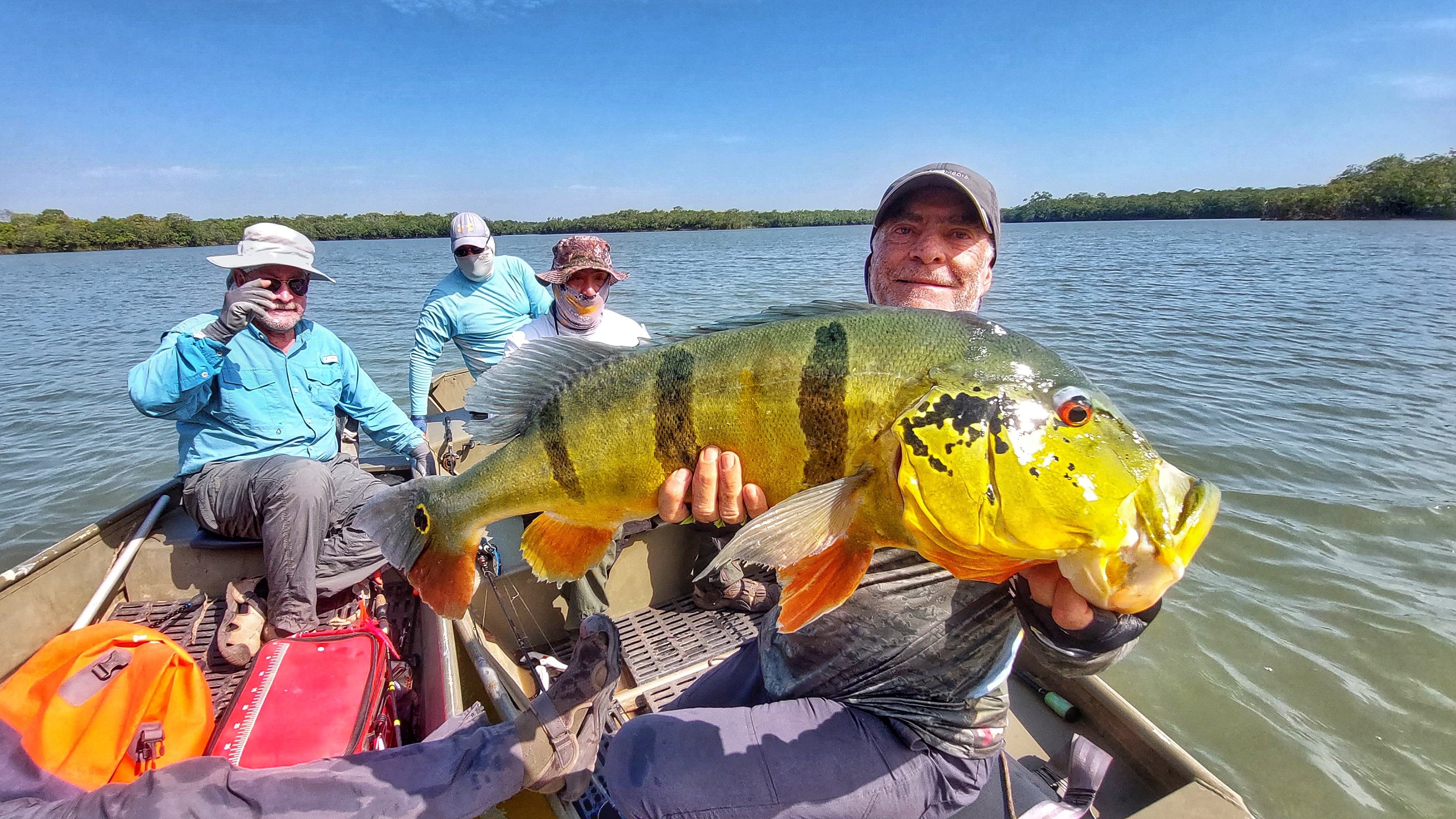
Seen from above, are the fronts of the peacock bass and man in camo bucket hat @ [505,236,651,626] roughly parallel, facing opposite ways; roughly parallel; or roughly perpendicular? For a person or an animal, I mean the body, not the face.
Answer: roughly perpendicular

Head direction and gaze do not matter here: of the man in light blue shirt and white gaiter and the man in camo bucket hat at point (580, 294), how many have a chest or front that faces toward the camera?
2

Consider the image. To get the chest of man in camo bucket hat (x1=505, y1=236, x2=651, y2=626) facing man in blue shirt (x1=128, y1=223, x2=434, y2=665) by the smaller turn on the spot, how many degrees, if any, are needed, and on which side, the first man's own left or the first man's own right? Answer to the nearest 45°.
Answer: approximately 45° to the first man's own right

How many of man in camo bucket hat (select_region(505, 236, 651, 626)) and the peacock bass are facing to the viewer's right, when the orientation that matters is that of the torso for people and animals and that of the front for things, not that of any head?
1

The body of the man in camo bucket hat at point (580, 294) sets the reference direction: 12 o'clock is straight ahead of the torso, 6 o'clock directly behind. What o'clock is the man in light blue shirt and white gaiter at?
The man in light blue shirt and white gaiter is roughly at 5 o'clock from the man in camo bucket hat.

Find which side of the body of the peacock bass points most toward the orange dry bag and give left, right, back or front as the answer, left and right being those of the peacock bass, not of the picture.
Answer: back

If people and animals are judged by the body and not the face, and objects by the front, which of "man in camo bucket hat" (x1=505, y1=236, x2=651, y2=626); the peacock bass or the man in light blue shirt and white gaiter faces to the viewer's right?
the peacock bass

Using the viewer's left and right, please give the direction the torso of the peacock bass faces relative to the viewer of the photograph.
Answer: facing to the right of the viewer

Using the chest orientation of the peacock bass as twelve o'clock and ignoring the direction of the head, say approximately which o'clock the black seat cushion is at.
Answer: The black seat cushion is roughly at 7 o'clock from the peacock bass.
